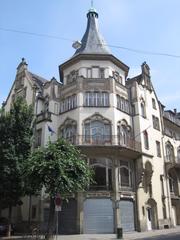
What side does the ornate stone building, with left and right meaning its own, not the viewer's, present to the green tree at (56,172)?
front

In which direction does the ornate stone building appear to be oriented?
toward the camera

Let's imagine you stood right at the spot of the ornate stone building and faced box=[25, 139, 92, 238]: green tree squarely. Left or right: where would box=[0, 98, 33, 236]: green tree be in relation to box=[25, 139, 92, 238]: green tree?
right

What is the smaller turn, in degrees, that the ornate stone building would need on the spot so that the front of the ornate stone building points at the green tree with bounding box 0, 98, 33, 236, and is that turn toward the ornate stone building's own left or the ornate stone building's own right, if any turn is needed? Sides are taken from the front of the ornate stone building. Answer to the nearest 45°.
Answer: approximately 45° to the ornate stone building's own right
